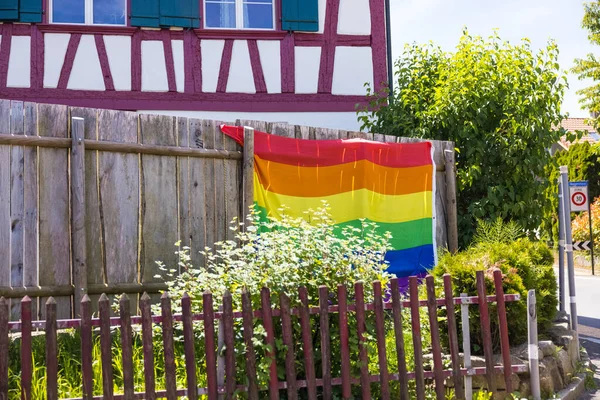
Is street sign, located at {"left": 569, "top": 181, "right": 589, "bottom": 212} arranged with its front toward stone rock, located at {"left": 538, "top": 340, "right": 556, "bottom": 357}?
yes

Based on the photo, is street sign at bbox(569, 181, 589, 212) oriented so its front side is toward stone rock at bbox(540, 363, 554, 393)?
yes

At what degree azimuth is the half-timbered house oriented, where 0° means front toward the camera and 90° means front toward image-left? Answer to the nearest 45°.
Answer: approximately 0°

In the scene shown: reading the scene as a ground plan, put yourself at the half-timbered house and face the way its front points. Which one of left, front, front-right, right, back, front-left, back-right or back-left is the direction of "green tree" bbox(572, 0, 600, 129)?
back-left

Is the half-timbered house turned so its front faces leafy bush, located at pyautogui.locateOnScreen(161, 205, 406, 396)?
yes

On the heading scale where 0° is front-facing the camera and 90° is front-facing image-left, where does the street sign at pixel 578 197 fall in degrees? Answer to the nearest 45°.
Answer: approximately 0°

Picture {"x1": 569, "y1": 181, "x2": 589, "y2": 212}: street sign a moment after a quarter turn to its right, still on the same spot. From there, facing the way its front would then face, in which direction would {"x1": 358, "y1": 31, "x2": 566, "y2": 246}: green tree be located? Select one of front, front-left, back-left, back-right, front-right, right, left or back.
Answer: front

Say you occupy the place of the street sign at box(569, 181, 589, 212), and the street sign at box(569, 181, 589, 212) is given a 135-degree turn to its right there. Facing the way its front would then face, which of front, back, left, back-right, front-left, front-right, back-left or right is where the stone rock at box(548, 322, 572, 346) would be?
back-left

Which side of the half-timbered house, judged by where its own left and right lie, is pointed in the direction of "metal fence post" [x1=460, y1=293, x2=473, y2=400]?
front
